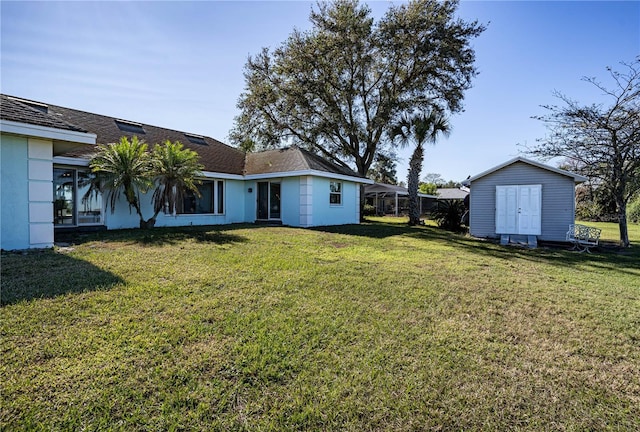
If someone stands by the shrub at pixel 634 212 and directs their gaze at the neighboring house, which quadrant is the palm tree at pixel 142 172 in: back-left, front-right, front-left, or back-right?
front-left

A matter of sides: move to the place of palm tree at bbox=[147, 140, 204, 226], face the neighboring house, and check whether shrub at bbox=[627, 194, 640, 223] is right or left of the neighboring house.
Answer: right

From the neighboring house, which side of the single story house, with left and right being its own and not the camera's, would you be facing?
right

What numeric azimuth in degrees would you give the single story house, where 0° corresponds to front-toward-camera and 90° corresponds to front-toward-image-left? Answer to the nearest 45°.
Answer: approximately 135°
